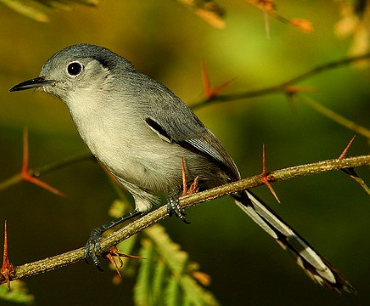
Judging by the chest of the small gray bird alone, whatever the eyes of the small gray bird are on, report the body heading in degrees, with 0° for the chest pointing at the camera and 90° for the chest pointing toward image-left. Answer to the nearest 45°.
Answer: approximately 90°
